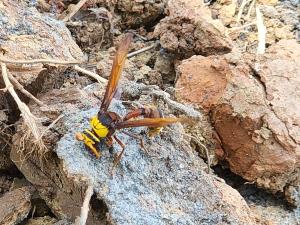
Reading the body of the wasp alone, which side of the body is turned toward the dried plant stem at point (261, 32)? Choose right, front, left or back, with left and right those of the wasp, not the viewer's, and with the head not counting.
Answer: back

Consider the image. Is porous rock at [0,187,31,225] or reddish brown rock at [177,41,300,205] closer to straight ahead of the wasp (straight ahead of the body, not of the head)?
the porous rock

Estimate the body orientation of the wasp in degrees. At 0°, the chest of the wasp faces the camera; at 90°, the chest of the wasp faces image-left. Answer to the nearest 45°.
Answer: approximately 45°

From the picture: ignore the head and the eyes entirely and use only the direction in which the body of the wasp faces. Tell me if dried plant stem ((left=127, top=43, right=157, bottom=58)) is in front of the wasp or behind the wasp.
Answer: behind

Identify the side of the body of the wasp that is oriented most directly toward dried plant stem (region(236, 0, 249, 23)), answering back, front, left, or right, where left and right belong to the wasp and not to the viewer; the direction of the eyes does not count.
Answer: back

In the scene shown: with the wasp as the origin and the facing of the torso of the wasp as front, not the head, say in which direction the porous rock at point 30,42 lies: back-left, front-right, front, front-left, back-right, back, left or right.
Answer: right

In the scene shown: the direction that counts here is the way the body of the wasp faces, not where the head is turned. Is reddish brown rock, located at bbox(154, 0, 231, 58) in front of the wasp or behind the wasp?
behind
